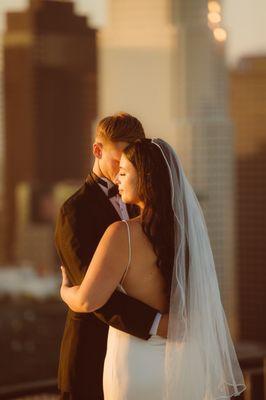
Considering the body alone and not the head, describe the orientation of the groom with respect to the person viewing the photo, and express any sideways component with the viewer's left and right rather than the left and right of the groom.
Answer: facing the viewer and to the right of the viewer

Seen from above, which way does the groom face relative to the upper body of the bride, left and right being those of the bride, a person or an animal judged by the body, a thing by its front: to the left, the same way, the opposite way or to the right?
the opposite way

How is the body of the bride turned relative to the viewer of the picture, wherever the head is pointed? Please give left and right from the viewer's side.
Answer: facing away from the viewer and to the left of the viewer

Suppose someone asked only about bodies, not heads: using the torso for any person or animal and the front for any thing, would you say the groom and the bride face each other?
yes

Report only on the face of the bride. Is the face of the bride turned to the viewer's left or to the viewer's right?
to the viewer's left
